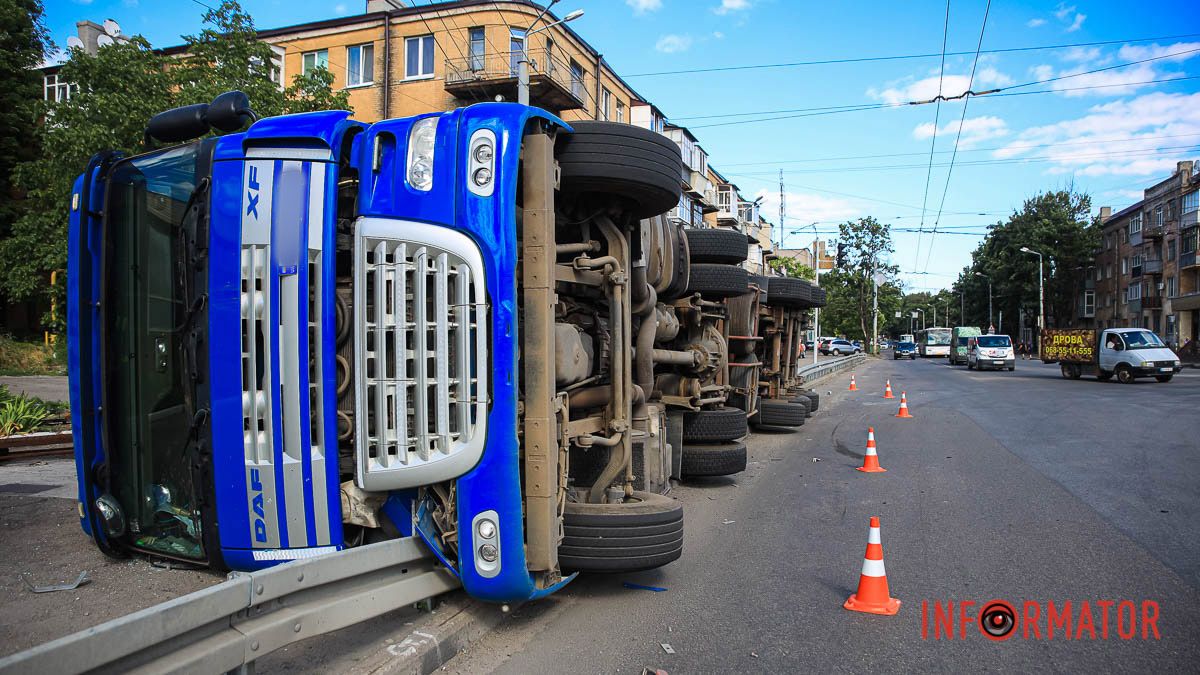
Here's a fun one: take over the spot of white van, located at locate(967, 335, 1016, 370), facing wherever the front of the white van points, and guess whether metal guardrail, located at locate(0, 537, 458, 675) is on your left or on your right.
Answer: on your right

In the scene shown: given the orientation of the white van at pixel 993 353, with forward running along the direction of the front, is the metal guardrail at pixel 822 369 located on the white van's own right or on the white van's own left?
on the white van's own right

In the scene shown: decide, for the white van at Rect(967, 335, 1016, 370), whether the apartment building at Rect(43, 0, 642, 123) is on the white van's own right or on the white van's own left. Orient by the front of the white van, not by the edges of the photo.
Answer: on the white van's own right

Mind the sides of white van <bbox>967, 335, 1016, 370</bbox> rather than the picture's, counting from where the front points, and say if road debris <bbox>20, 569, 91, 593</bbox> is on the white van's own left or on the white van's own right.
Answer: on the white van's own right

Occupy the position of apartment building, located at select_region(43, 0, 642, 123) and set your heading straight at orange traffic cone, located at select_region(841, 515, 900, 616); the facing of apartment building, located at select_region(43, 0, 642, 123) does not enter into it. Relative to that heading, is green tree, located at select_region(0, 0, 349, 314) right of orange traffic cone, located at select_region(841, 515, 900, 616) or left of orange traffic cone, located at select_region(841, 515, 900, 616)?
right

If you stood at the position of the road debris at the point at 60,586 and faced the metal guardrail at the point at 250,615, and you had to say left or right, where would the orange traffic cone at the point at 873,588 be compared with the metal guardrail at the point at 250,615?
left

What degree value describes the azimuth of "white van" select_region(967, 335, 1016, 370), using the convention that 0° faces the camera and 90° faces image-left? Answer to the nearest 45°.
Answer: approximately 315°

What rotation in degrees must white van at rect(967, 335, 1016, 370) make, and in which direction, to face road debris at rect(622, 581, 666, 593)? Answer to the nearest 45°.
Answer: approximately 45° to its right
